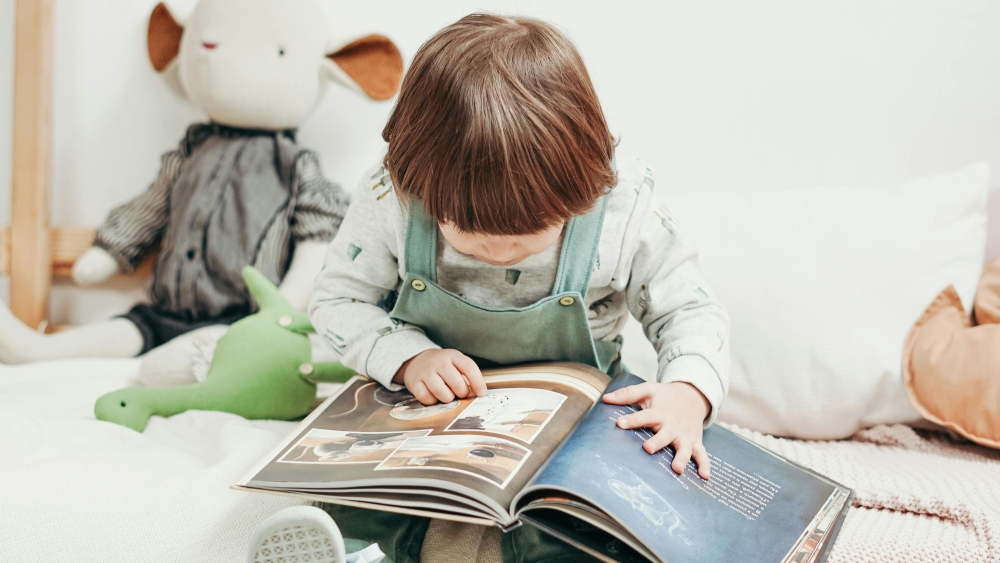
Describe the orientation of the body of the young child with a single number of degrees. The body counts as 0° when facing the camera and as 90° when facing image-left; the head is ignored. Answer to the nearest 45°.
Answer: approximately 0°

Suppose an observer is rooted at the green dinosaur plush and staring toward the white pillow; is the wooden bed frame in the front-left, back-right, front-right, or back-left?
back-left

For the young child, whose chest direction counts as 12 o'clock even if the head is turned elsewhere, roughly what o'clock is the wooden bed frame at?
The wooden bed frame is roughly at 4 o'clock from the young child.
